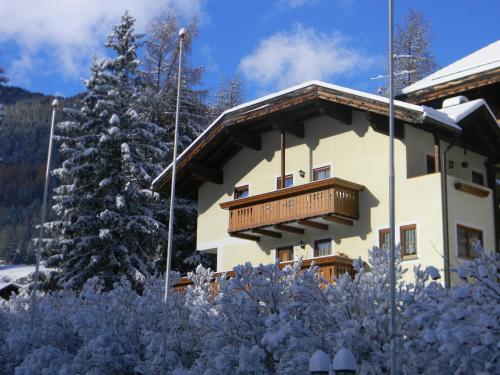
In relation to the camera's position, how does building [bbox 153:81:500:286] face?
facing the viewer and to the left of the viewer

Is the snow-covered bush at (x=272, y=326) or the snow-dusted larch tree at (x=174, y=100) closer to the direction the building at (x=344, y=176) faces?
the snow-covered bush

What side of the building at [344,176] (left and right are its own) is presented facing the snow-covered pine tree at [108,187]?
right

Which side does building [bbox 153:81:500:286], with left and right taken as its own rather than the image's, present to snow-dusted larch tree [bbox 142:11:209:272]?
right

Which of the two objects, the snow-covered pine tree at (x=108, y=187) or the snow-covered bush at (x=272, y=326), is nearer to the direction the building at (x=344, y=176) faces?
the snow-covered bush
